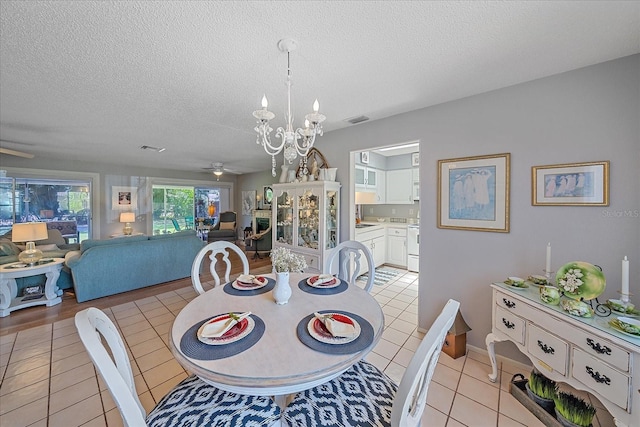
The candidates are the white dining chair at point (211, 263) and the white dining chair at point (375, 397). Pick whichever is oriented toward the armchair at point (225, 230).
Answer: the white dining chair at point (375, 397)

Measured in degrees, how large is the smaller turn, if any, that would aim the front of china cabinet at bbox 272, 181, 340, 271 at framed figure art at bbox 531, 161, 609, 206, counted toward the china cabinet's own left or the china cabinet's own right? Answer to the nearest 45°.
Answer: approximately 90° to the china cabinet's own left

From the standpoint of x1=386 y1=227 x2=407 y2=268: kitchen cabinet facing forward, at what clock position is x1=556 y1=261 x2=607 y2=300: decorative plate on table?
The decorative plate on table is roughly at 10 o'clock from the kitchen cabinet.

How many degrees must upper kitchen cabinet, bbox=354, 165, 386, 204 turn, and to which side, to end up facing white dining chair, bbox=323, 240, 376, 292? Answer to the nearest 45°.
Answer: approximately 45° to its right

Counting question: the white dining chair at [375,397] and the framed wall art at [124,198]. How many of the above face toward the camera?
1

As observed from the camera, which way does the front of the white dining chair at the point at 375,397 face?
facing away from the viewer and to the left of the viewer

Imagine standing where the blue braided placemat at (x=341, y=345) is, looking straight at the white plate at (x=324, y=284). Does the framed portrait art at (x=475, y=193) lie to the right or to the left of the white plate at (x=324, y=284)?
right

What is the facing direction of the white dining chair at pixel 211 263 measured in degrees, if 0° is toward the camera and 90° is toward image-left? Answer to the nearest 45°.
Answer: approximately 315°

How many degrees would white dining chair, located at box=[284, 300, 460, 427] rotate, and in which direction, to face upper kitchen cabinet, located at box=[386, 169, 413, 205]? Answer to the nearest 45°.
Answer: approximately 45° to its right
